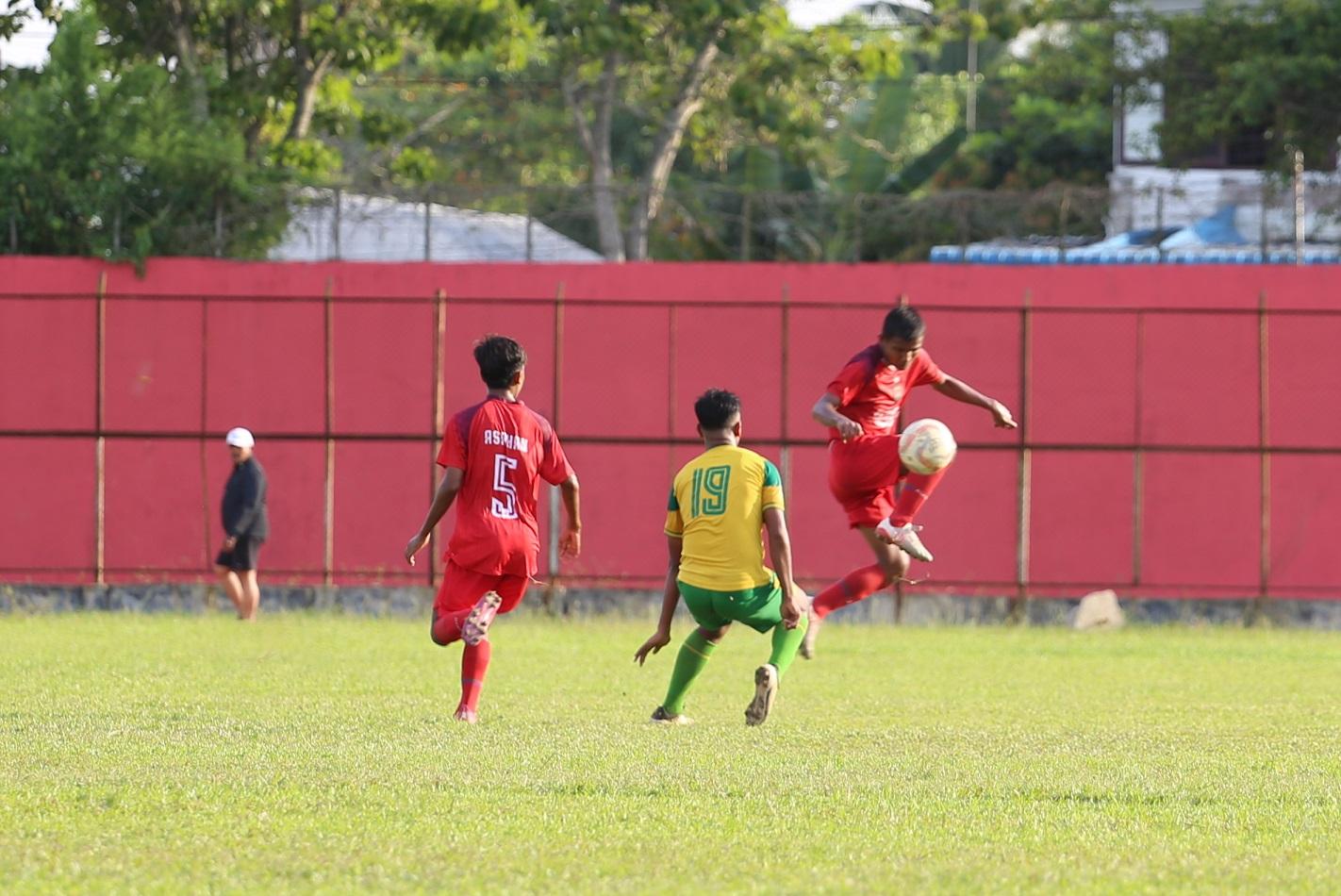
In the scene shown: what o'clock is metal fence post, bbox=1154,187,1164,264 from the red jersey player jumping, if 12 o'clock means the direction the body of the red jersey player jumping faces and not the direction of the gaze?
The metal fence post is roughly at 8 o'clock from the red jersey player jumping.

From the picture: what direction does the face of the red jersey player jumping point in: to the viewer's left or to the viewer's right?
to the viewer's right

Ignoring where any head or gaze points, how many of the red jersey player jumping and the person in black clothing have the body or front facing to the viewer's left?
1

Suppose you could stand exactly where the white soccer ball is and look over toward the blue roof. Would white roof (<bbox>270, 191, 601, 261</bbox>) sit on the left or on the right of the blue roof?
left

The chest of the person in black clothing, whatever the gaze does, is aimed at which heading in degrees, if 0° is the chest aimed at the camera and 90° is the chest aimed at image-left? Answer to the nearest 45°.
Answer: approximately 90°

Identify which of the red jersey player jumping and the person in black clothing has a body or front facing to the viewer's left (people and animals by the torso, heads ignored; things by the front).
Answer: the person in black clothing

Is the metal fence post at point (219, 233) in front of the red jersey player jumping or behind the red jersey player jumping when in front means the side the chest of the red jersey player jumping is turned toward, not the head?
behind

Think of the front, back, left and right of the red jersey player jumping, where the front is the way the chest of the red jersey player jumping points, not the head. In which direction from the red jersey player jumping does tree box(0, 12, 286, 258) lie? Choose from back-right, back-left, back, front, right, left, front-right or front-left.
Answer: back
